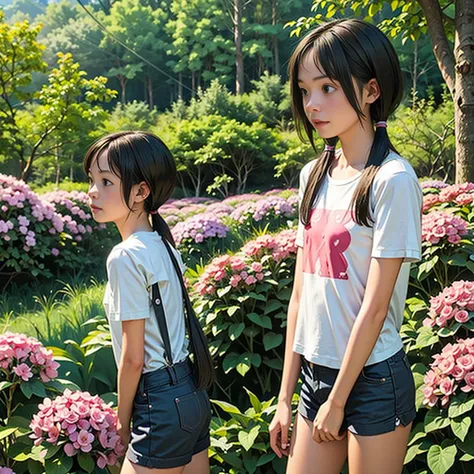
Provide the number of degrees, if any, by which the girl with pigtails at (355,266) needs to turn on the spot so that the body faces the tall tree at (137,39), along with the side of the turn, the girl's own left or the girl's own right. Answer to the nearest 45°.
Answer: approximately 135° to the girl's own right

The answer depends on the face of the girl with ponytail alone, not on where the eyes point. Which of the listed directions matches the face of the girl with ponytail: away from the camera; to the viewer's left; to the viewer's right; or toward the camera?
to the viewer's left

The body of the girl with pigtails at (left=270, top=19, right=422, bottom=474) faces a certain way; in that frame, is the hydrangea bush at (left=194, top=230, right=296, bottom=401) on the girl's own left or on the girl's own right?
on the girl's own right

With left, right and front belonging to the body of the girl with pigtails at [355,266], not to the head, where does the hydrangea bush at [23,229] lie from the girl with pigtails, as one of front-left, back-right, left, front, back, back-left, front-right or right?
right

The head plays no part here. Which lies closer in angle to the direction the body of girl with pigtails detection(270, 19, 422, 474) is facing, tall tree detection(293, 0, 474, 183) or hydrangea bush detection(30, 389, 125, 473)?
the hydrangea bush

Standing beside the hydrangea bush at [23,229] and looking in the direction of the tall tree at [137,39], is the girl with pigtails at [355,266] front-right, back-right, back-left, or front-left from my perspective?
back-right

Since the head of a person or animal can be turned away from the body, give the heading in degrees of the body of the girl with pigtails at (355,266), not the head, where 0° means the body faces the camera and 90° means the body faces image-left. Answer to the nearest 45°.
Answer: approximately 45°

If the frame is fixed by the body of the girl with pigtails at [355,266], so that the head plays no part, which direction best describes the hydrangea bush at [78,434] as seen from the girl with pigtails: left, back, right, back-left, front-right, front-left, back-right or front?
front-right
